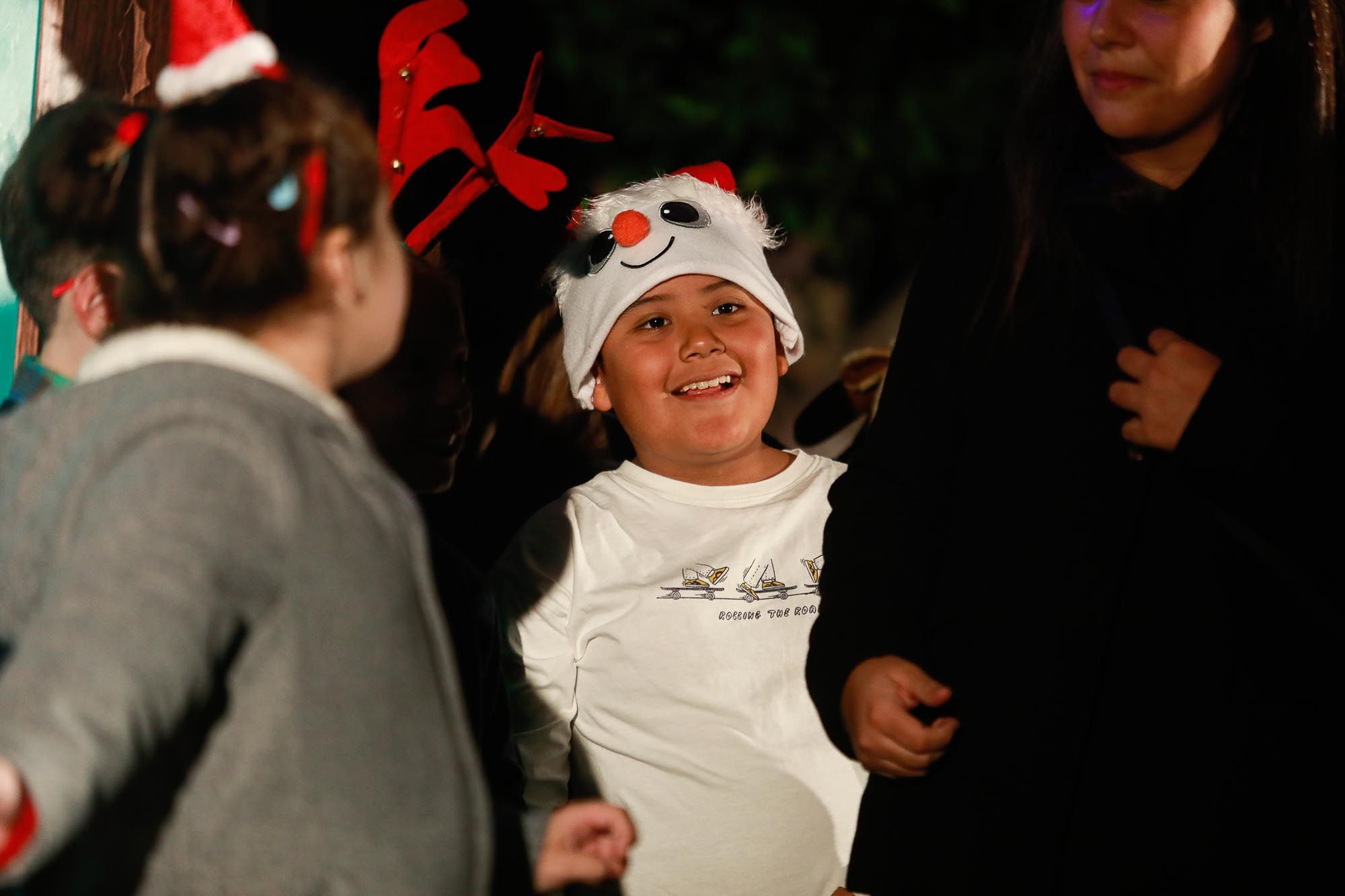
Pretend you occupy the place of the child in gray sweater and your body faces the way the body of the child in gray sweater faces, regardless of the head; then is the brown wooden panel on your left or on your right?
on your left

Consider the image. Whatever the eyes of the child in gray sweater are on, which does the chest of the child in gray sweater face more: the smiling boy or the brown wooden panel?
the smiling boy

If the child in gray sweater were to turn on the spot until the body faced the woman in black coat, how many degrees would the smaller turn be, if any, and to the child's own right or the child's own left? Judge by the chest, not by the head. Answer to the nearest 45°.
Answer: approximately 45° to the child's own right

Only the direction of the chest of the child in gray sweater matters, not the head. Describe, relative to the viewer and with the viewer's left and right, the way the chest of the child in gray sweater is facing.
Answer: facing away from the viewer and to the right of the viewer

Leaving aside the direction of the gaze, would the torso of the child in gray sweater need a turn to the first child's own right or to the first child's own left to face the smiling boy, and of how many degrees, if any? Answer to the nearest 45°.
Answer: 0° — they already face them

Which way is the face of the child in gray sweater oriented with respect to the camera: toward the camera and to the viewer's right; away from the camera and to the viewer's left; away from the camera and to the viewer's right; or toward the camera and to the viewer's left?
away from the camera and to the viewer's right
